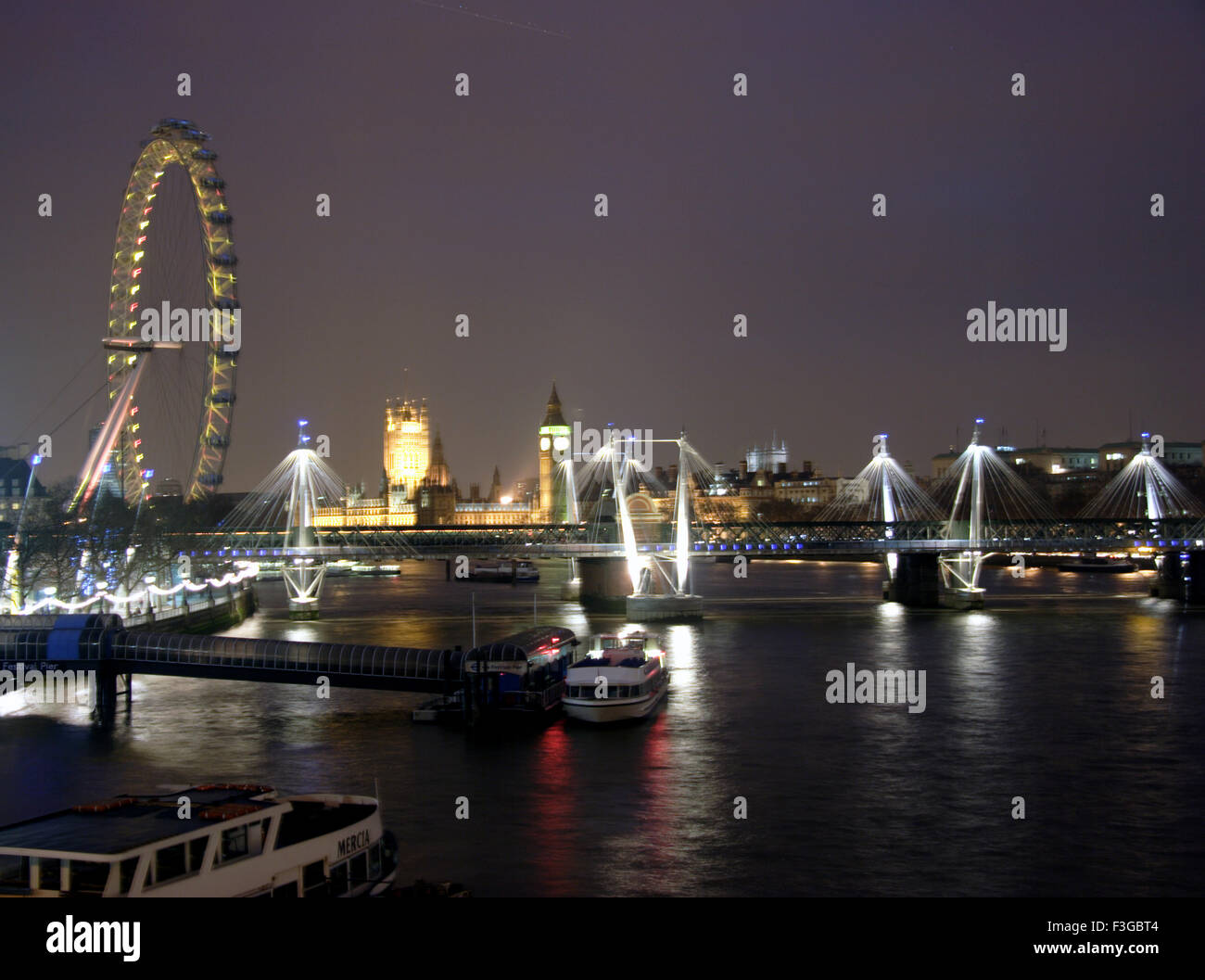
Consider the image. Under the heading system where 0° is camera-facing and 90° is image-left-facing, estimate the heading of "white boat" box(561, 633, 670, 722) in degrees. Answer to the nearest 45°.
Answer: approximately 45°

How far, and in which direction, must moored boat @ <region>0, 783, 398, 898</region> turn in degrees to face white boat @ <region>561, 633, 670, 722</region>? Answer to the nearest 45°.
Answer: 0° — it already faces it

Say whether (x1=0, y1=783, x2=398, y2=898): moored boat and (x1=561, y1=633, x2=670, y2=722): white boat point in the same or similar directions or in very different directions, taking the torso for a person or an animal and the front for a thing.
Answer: very different directions

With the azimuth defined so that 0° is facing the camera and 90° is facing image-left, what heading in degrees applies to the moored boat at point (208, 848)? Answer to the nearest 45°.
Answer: approximately 225°
